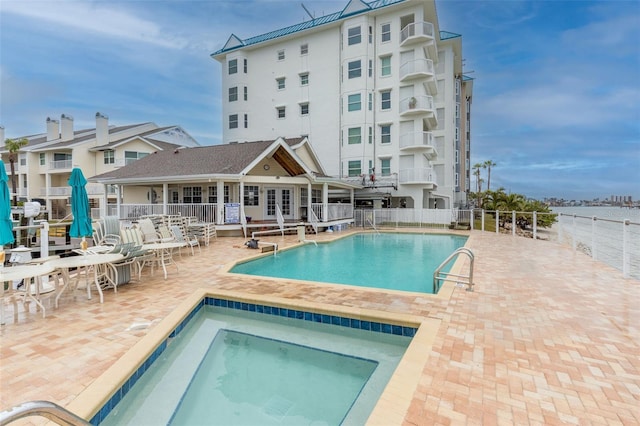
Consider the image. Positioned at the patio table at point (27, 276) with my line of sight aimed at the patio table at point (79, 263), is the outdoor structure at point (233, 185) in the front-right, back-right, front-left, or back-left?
front-left

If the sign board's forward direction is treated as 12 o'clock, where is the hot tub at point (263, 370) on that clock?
The hot tub is roughly at 12 o'clock from the sign board.

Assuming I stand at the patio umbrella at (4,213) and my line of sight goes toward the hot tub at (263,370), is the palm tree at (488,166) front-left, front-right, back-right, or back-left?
front-left

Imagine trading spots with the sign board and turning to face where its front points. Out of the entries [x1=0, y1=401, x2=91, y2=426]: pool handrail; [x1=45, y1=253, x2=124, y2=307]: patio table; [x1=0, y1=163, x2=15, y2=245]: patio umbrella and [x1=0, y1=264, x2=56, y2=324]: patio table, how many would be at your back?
0

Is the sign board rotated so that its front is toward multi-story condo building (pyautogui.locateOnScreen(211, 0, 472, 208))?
no

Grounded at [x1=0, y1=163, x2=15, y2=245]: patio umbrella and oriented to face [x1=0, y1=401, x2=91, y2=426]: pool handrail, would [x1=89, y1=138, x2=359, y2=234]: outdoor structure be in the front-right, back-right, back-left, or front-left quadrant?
back-left

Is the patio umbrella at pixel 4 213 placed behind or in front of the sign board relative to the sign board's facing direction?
in front

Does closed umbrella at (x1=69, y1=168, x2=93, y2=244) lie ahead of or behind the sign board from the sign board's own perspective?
ahead

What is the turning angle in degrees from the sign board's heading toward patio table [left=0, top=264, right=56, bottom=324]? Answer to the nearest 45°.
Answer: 0° — it already faces it

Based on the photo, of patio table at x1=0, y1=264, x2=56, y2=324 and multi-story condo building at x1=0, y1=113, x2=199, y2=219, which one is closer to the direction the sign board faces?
the patio table

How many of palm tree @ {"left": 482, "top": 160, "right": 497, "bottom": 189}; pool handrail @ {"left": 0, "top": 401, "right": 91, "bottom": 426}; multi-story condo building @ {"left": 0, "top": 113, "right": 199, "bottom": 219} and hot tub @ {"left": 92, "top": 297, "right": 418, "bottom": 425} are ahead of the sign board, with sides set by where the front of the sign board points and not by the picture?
2

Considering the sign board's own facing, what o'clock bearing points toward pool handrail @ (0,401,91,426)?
The pool handrail is roughly at 12 o'clock from the sign board.

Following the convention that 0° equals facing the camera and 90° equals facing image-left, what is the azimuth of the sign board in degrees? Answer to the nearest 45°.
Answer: approximately 0°

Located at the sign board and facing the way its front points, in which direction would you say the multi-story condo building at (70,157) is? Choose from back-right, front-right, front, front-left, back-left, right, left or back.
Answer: back-right
